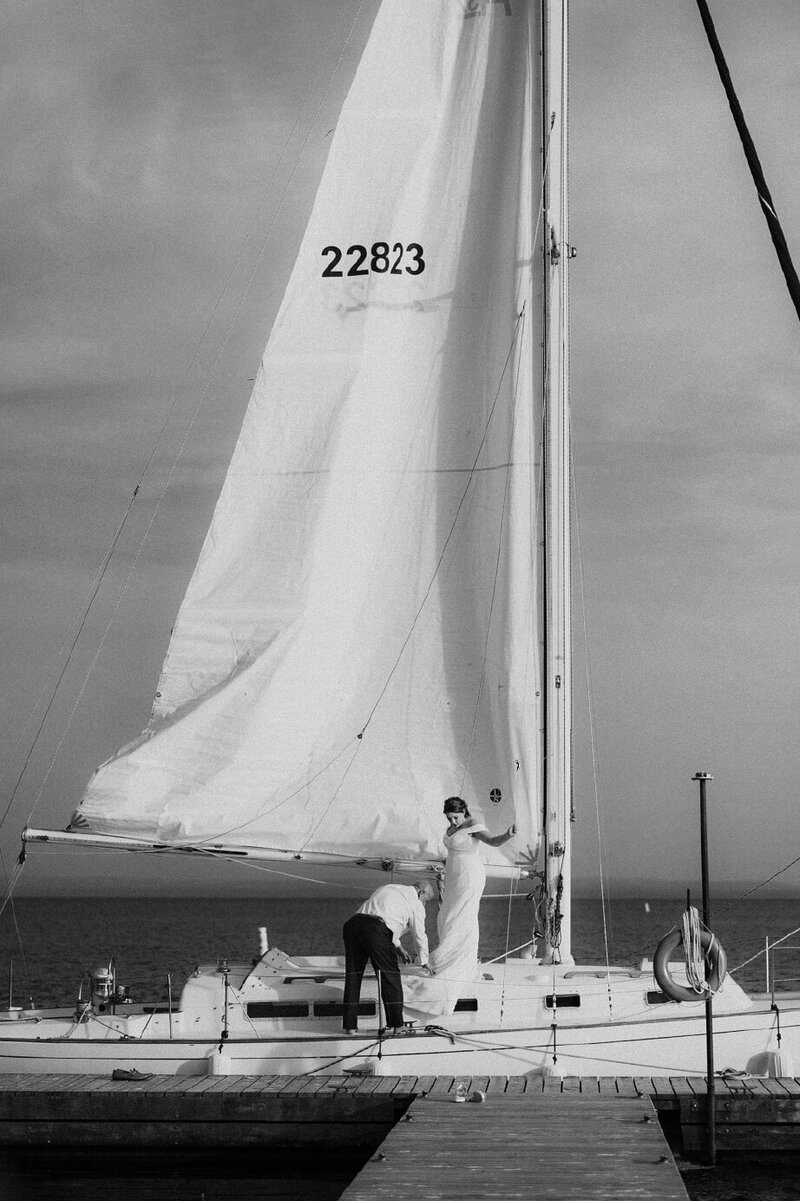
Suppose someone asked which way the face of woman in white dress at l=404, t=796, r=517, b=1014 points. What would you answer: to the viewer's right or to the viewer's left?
to the viewer's left

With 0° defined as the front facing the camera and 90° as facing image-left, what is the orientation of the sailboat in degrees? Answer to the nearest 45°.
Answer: approximately 270°
